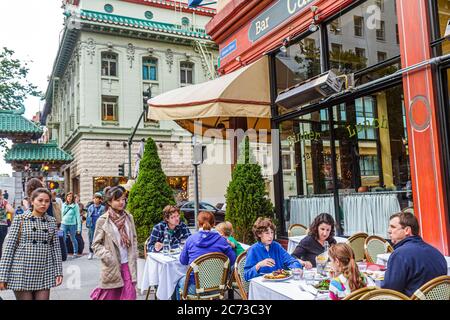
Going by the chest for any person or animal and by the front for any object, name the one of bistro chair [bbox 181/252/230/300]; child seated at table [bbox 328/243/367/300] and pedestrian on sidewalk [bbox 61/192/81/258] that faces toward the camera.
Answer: the pedestrian on sidewalk

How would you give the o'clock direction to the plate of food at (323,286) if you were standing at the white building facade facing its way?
The plate of food is roughly at 12 o'clock from the white building facade.

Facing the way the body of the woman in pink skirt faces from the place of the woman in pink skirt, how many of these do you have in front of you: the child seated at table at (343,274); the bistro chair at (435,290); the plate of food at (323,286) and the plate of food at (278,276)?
4

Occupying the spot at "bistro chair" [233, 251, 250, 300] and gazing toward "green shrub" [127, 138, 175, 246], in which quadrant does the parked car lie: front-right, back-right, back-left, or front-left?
front-right

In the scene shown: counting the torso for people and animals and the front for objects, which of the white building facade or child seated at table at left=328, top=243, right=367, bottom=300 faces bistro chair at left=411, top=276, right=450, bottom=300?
the white building facade

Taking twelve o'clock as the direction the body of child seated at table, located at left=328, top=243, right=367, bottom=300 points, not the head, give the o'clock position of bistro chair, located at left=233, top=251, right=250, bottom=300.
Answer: The bistro chair is roughly at 12 o'clock from the child seated at table.

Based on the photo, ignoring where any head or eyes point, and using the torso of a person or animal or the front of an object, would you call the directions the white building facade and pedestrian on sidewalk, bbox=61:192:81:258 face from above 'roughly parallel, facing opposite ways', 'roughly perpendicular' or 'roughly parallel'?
roughly parallel

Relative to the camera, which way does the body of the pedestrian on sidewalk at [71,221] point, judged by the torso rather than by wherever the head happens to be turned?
toward the camera

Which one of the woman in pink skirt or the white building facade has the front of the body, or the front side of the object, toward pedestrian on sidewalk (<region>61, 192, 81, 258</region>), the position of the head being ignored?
the white building facade

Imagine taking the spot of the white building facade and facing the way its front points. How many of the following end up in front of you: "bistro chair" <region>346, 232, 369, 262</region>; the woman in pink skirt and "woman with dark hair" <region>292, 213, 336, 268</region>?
3

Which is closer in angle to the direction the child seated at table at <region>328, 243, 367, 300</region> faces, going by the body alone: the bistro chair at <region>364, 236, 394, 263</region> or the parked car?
the parked car

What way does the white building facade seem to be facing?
toward the camera

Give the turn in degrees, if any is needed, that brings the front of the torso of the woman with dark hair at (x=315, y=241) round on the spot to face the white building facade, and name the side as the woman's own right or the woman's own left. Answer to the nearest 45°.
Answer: approximately 180°

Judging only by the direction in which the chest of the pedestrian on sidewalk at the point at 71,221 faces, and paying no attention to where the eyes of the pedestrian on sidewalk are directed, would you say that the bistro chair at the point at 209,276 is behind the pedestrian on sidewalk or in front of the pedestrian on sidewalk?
in front

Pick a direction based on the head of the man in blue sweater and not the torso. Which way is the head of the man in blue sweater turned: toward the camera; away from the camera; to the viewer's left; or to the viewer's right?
to the viewer's left

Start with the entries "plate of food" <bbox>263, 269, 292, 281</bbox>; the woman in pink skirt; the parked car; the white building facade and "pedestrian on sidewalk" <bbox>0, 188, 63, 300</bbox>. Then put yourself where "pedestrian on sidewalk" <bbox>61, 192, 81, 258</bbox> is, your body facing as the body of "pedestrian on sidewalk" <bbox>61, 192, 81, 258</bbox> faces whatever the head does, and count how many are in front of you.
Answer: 3
